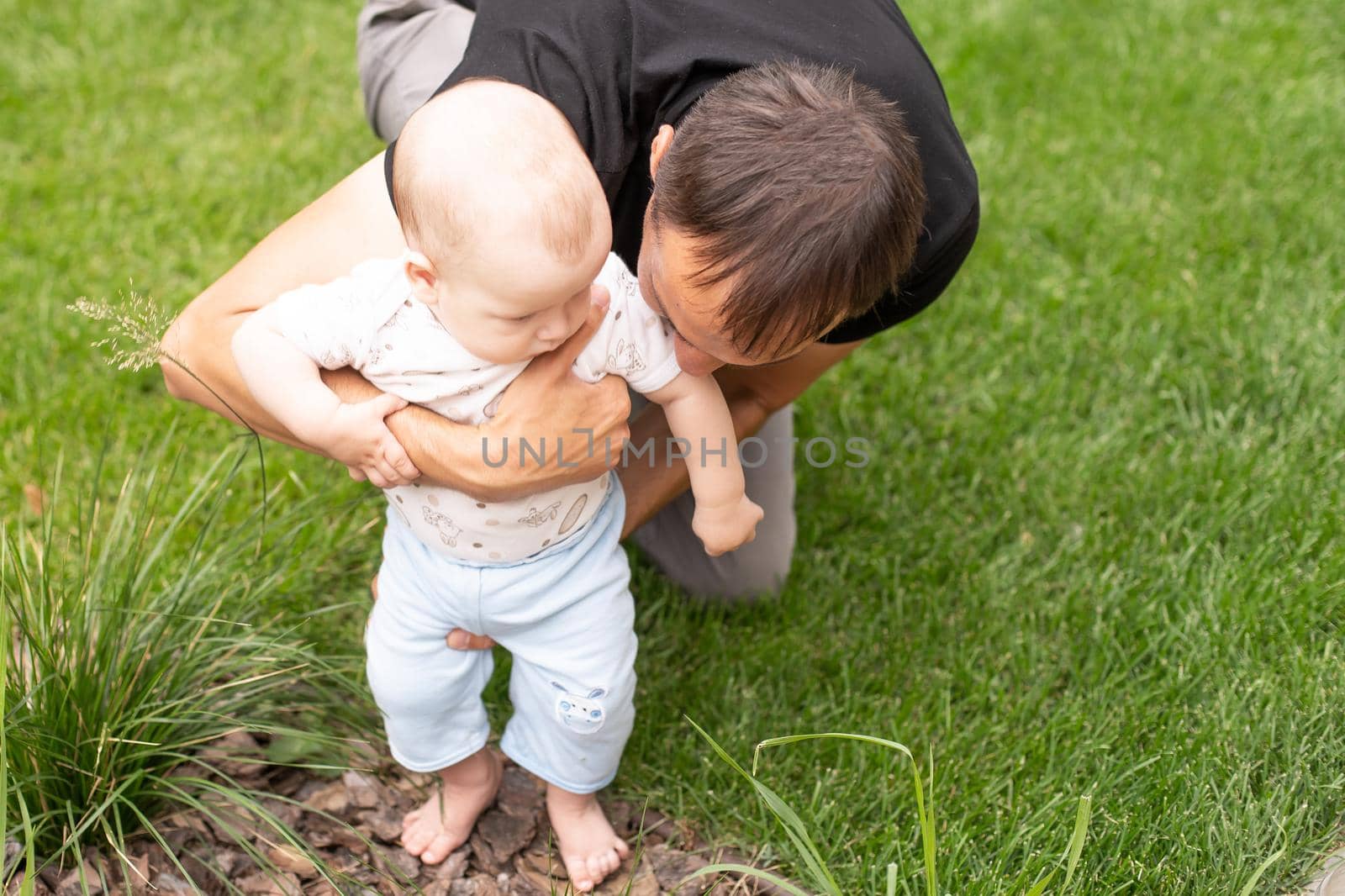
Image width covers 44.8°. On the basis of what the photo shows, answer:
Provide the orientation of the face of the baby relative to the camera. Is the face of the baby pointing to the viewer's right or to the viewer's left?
to the viewer's right

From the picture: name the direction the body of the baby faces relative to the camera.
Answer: toward the camera

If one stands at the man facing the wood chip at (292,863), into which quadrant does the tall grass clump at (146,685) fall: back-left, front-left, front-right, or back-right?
front-right

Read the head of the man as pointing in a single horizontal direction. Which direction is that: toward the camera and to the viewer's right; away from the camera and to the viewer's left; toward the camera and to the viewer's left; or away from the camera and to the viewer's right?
toward the camera and to the viewer's left
